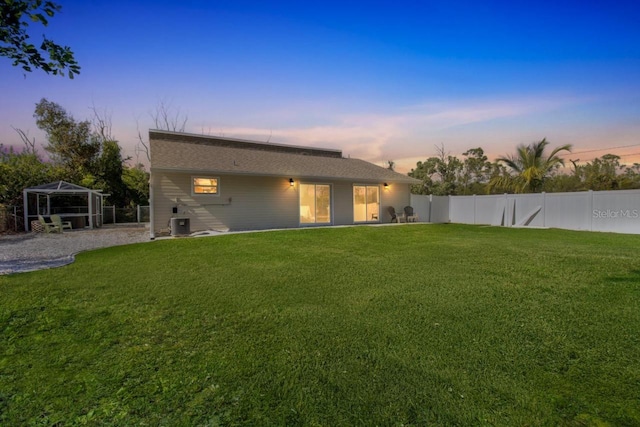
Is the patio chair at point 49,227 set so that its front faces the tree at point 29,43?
no

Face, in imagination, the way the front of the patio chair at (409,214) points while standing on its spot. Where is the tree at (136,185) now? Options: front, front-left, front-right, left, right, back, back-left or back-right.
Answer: back-right

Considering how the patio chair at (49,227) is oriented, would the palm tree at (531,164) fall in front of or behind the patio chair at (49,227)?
in front

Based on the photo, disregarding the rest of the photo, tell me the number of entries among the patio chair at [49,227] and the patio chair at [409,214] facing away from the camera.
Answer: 0

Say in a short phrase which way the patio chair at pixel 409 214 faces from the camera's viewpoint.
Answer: facing the viewer and to the right of the viewer

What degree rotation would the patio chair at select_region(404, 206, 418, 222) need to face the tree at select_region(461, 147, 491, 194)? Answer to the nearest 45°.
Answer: approximately 135° to its left

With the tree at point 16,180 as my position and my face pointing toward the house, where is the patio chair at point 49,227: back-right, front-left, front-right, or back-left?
front-right

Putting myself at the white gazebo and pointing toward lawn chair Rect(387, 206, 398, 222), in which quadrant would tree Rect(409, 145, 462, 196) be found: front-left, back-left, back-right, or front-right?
front-left

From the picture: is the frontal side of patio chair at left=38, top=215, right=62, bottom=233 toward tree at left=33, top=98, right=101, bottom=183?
no

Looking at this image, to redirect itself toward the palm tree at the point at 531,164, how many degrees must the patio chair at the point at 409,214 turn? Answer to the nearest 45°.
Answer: approximately 90° to its left
